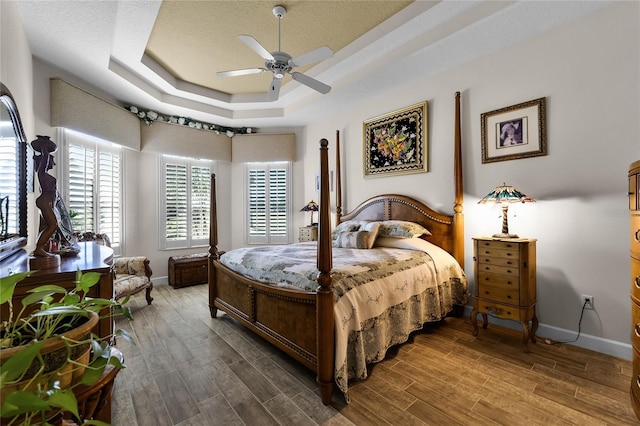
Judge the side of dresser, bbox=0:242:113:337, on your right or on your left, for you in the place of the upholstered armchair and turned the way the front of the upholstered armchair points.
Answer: on your right

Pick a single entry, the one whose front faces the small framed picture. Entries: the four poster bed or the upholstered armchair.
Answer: the upholstered armchair

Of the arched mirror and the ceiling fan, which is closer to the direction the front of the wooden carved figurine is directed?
the ceiling fan

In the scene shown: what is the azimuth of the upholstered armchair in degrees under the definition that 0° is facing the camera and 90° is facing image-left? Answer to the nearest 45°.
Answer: approximately 315°

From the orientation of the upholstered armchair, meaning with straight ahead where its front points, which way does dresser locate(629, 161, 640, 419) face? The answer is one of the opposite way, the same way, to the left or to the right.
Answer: the opposite way

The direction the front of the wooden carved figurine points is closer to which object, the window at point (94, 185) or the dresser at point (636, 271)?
the dresser

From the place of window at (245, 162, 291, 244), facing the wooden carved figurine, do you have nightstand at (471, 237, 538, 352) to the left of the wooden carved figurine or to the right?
left

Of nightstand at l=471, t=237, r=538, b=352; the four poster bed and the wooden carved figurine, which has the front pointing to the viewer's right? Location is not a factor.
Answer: the wooden carved figurine

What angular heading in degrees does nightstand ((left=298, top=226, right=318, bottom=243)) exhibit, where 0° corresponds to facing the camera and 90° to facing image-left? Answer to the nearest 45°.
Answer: approximately 45°

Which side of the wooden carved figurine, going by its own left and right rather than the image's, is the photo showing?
right

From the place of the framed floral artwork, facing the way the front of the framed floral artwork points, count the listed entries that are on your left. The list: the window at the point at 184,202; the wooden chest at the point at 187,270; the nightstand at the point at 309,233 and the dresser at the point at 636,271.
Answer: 1

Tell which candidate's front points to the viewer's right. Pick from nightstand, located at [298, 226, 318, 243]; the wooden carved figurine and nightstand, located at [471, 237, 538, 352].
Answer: the wooden carved figurine

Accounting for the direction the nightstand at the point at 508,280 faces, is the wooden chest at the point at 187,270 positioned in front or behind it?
in front

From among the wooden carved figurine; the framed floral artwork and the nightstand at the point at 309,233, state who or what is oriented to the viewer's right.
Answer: the wooden carved figurine
